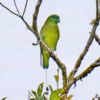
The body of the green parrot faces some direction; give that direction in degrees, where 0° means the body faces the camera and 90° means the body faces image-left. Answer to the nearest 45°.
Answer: approximately 315°
